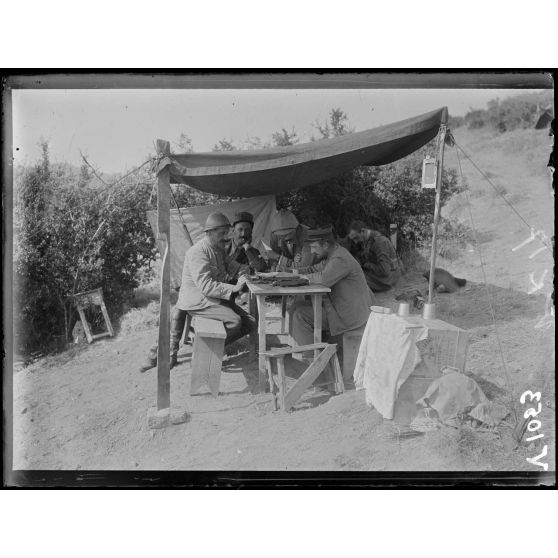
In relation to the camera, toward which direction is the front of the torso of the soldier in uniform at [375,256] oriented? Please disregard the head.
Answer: to the viewer's left

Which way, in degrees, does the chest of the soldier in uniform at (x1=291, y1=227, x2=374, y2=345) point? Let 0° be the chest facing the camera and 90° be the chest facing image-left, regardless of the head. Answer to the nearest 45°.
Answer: approximately 90°

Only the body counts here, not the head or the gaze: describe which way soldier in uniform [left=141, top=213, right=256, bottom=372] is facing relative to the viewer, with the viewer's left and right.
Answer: facing to the right of the viewer

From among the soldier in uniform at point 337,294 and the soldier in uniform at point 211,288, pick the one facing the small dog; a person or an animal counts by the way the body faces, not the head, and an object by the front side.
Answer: the soldier in uniform at point 211,288

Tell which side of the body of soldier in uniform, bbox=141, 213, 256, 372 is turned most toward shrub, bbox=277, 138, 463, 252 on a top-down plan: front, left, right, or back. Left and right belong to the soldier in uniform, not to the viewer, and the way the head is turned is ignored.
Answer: left

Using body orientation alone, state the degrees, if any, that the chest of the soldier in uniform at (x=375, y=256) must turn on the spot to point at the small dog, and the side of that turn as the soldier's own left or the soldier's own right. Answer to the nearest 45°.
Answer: approximately 135° to the soldier's own left

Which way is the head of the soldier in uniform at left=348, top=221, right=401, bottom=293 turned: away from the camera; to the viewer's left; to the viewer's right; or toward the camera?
to the viewer's left
